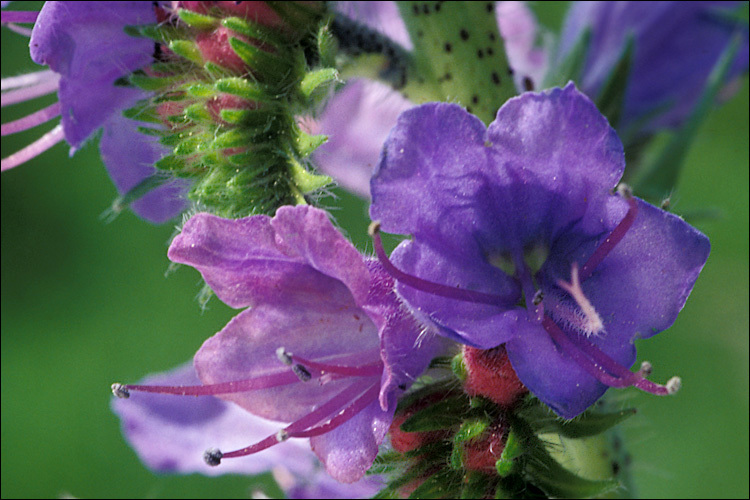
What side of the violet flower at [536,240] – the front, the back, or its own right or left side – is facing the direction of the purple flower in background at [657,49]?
back

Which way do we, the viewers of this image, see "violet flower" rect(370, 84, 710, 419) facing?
facing the viewer

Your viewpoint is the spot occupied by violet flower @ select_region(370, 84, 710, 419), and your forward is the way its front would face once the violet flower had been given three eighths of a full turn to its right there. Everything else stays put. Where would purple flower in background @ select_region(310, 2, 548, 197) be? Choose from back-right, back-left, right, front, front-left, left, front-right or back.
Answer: front-right
